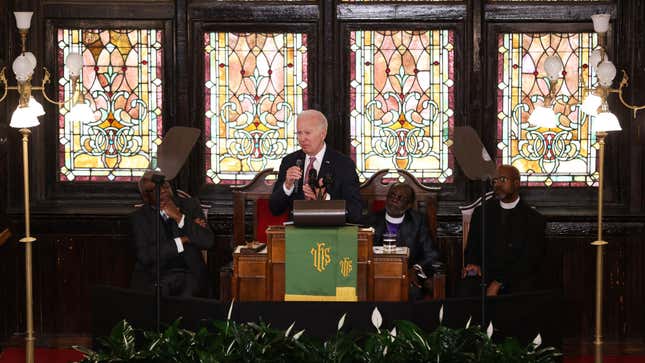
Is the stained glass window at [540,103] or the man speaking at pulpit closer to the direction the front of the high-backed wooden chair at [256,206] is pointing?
the man speaking at pulpit

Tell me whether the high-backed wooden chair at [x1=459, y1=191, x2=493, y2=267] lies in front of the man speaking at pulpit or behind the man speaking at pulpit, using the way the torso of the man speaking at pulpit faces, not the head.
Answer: behind

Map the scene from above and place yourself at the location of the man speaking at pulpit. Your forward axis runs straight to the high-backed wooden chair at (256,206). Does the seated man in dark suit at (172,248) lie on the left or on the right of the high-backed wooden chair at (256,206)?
left

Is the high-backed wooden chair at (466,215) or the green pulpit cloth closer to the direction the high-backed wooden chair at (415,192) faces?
the green pulpit cloth

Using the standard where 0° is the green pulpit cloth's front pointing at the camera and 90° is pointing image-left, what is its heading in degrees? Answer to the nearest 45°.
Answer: approximately 0°

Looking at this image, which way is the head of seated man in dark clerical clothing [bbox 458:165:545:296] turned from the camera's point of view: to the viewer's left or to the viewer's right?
to the viewer's left

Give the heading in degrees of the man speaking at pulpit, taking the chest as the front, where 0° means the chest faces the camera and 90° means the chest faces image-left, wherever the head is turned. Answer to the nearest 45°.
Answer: approximately 45°
